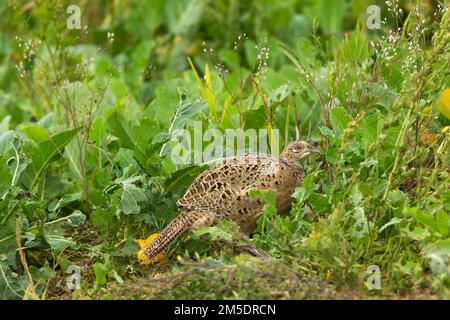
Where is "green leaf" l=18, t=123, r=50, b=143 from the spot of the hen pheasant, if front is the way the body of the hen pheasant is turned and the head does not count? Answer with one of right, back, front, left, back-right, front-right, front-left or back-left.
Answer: back-left

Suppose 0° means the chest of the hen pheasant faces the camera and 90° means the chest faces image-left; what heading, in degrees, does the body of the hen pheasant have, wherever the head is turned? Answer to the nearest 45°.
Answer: approximately 270°

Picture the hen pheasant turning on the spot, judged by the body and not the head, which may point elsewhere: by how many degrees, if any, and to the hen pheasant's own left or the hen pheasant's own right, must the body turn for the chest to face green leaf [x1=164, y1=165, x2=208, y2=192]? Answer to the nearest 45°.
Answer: approximately 135° to the hen pheasant's own left

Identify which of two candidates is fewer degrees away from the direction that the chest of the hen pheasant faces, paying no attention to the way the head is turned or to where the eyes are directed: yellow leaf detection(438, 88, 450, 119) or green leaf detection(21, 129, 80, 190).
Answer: the yellow leaf

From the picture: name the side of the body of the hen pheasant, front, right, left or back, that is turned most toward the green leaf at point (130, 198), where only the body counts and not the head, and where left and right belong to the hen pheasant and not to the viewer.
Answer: back

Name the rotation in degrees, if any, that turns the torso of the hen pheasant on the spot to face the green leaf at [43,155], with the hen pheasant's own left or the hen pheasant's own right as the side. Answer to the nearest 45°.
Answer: approximately 180°

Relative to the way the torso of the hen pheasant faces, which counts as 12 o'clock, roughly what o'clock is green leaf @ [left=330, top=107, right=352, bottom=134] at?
The green leaf is roughly at 12 o'clock from the hen pheasant.

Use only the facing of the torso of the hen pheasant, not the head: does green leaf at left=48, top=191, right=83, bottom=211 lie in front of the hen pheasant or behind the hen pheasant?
behind

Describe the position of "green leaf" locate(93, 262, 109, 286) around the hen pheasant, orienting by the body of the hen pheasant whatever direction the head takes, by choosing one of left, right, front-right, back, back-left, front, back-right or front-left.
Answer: back-right
